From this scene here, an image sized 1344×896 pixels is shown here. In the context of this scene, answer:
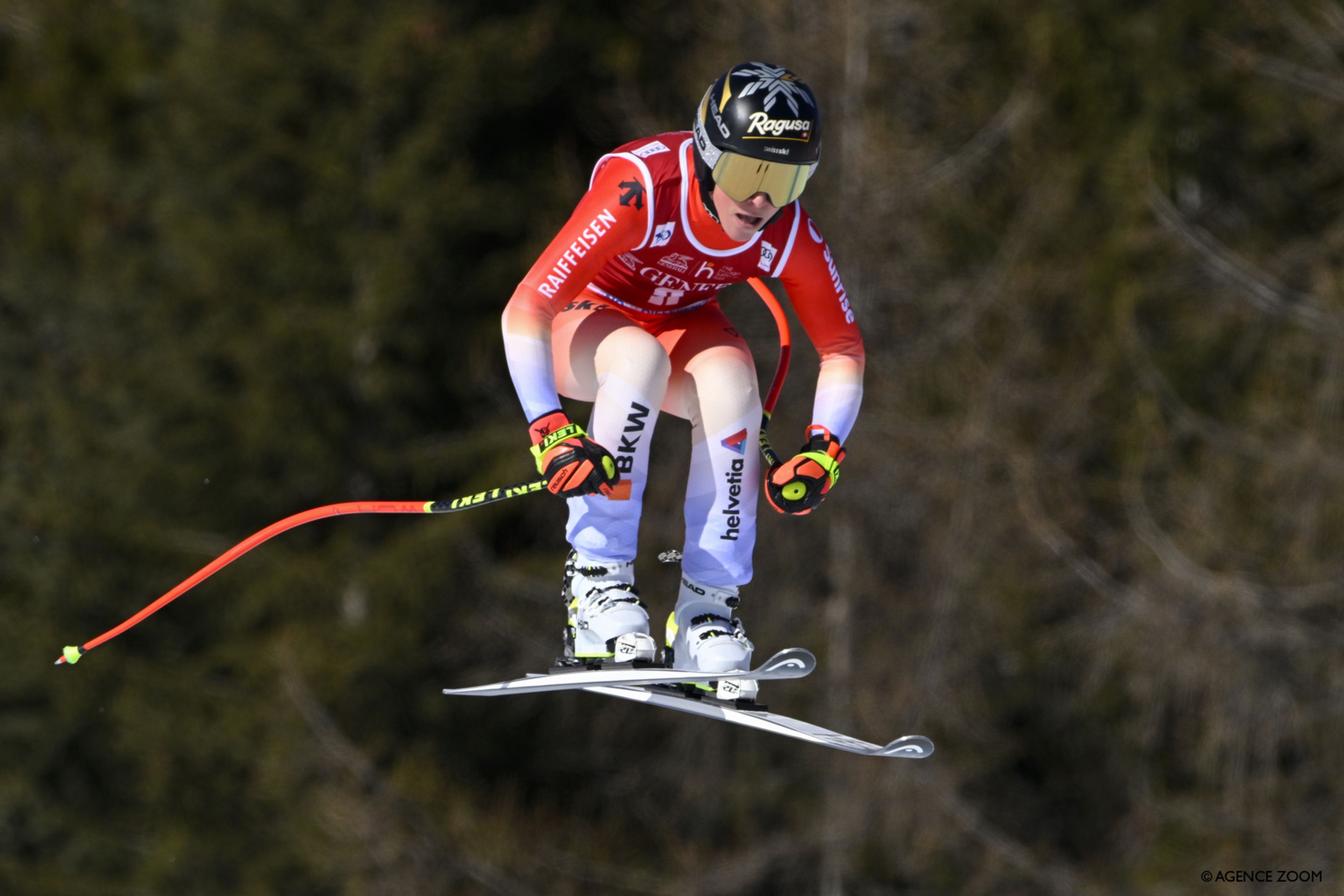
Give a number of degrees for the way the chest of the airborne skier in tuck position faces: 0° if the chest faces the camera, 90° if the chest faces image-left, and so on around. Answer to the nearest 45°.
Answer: approximately 315°

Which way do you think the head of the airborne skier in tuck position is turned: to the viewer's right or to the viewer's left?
to the viewer's right
